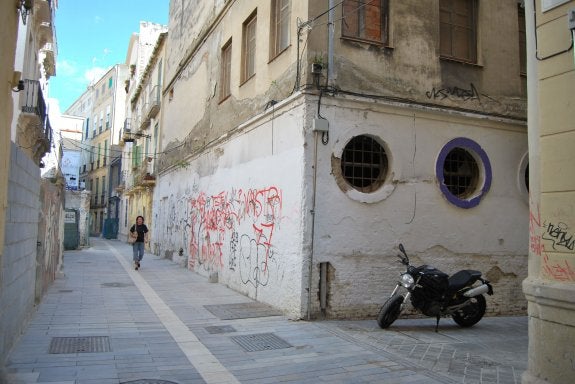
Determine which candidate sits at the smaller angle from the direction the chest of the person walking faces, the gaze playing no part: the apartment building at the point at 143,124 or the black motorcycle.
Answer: the black motorcycle

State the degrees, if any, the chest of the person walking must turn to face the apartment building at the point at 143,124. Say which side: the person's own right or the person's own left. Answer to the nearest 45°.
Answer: approximately 180°

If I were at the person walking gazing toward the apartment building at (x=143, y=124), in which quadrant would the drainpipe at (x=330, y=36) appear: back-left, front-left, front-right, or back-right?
back-right

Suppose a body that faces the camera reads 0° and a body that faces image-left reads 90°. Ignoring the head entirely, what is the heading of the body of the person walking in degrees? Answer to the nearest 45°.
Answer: approximately 0°

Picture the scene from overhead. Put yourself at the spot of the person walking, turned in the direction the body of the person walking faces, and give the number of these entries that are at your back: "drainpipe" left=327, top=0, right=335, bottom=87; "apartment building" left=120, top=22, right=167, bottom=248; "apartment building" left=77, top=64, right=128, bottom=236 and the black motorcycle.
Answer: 2

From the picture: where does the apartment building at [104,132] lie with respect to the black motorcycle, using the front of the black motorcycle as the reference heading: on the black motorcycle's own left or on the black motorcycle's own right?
on the black motorcycle's own right

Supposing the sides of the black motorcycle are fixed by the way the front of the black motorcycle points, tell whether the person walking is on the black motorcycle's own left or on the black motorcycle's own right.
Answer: on the black motorcycle's own right

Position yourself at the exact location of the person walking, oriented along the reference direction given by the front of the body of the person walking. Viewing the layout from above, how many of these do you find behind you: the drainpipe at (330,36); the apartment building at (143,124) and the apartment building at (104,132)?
2

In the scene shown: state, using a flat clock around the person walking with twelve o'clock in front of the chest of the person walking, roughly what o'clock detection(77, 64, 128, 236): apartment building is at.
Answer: The apartment building is roughly at 6 o'clock from the person walking.

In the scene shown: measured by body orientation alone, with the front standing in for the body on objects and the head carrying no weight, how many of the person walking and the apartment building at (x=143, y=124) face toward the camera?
1

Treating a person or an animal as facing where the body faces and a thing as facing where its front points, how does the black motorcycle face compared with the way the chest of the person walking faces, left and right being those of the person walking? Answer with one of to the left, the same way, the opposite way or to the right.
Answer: to the right

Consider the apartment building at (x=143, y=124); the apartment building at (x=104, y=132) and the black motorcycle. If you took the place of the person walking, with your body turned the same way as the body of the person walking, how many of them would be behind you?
2

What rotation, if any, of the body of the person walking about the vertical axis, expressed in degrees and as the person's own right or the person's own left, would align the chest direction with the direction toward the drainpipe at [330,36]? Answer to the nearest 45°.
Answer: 0° — they already face it
